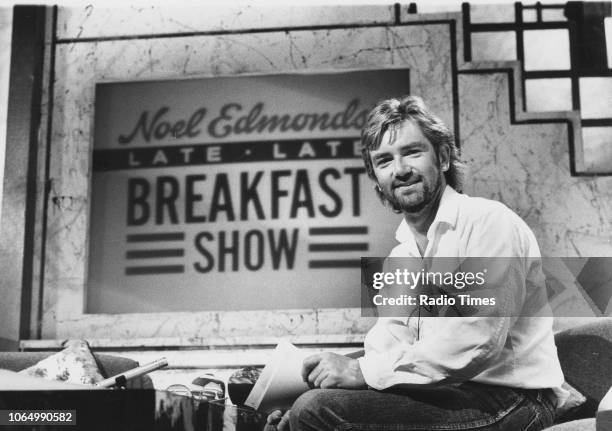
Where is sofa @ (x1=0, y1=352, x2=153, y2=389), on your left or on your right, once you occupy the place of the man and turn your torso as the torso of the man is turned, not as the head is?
on your right

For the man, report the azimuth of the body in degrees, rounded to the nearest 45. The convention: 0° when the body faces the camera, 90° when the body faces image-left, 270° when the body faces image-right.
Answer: approximately 45°

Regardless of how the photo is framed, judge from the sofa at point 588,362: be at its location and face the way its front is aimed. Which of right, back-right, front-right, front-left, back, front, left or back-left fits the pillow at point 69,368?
front-right

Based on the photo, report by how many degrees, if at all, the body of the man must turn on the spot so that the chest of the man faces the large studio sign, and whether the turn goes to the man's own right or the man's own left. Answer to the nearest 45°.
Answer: approximately 90° to the man's own right

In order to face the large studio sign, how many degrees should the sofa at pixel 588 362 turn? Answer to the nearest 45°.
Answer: approximately 90° to its right

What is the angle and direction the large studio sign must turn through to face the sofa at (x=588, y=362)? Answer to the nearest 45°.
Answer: approximately 45° to its left

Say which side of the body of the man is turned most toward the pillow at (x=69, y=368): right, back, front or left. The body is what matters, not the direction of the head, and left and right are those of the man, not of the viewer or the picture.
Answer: front

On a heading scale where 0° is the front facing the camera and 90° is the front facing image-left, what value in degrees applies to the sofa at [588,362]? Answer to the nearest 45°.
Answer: approximately 45°
